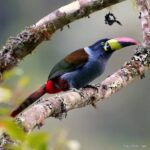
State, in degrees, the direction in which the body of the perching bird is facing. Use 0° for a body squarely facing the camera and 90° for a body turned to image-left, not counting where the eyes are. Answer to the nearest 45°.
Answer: approximately 270°
